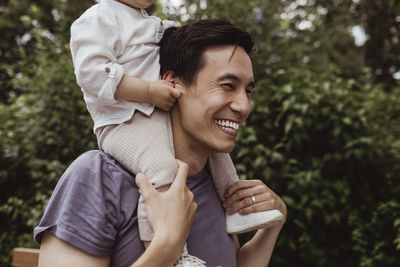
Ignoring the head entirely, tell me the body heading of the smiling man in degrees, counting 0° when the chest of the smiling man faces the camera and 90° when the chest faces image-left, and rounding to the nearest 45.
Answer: approximately 315°
